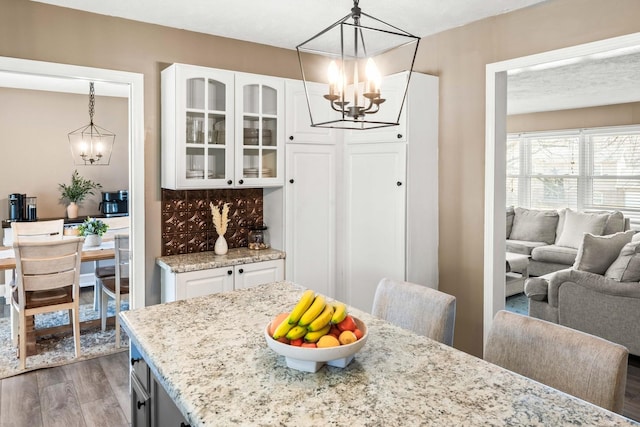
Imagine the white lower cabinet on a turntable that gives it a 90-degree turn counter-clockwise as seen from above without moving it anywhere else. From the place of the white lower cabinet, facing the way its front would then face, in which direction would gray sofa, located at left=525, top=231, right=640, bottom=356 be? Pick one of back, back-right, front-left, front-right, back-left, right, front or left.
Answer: front-right

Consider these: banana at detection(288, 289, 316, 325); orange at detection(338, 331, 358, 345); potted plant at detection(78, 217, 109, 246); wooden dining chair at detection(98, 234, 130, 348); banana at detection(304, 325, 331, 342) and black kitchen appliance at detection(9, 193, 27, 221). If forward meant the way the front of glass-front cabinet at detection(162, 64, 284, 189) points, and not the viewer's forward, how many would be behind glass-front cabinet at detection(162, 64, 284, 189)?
3

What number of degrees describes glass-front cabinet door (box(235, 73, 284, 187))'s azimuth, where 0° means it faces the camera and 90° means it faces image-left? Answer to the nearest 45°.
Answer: approximately 315°

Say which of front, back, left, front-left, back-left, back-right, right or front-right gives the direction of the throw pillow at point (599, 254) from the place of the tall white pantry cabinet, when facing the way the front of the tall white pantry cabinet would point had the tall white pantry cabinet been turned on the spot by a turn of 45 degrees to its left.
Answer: left

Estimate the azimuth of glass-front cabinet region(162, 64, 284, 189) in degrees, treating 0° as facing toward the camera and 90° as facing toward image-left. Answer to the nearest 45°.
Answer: approximately 315°

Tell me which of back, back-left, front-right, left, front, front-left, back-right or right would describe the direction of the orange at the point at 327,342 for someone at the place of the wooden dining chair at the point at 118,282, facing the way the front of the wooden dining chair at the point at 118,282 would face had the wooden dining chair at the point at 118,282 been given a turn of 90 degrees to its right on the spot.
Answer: back-right

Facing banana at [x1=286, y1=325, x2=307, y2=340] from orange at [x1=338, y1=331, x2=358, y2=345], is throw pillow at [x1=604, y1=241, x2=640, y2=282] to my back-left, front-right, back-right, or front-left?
back-right

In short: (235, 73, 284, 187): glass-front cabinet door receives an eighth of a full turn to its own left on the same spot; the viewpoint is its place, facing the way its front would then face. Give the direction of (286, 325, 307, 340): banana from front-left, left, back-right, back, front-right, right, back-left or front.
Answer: right

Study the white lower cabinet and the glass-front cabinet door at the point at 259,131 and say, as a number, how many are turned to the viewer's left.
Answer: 0

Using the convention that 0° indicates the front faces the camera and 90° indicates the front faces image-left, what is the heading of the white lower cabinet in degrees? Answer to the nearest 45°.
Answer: approximately 315°

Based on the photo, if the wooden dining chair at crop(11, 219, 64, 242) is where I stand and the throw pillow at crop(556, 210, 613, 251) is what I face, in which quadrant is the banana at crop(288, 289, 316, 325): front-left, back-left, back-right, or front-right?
front-right

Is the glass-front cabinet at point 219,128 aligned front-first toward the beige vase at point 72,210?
no

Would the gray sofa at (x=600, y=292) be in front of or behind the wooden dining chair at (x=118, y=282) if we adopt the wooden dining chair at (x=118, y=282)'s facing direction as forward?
behind

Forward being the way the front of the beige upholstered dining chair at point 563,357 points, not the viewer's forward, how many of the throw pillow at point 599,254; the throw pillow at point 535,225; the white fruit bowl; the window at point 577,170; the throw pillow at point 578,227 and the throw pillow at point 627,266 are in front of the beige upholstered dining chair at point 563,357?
1

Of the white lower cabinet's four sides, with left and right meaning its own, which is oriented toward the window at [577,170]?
left

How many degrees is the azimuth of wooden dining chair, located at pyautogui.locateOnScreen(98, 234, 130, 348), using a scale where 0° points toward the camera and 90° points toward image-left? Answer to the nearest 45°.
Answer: approximately 135°
